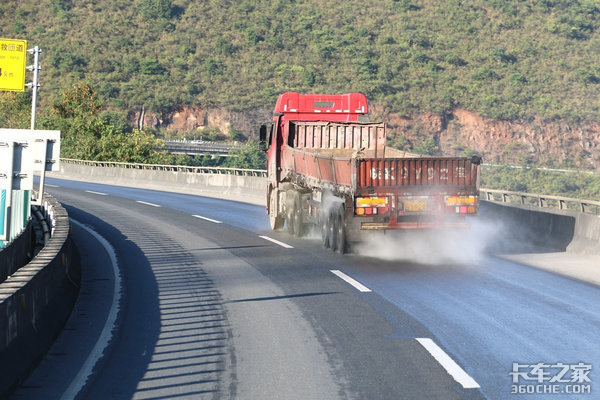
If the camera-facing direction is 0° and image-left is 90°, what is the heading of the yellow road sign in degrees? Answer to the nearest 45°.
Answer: approximately 0°

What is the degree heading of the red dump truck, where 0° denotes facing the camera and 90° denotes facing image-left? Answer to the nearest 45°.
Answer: approximately 135°

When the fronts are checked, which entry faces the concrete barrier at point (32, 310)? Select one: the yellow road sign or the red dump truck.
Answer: the yellow road sign

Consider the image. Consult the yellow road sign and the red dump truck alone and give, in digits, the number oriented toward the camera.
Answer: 1
